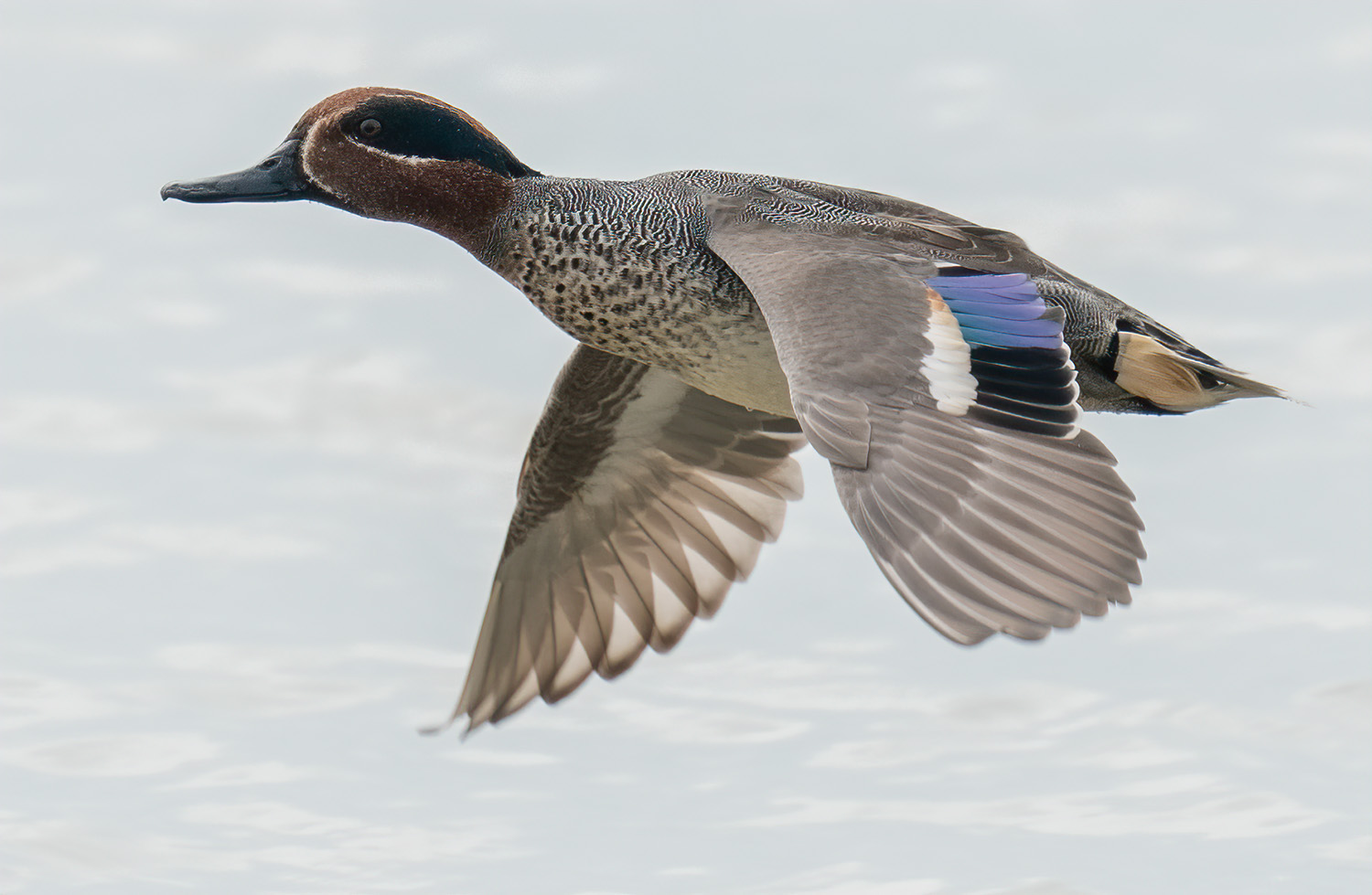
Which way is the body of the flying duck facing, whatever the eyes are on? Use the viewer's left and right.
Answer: facing to the left of the viewer
